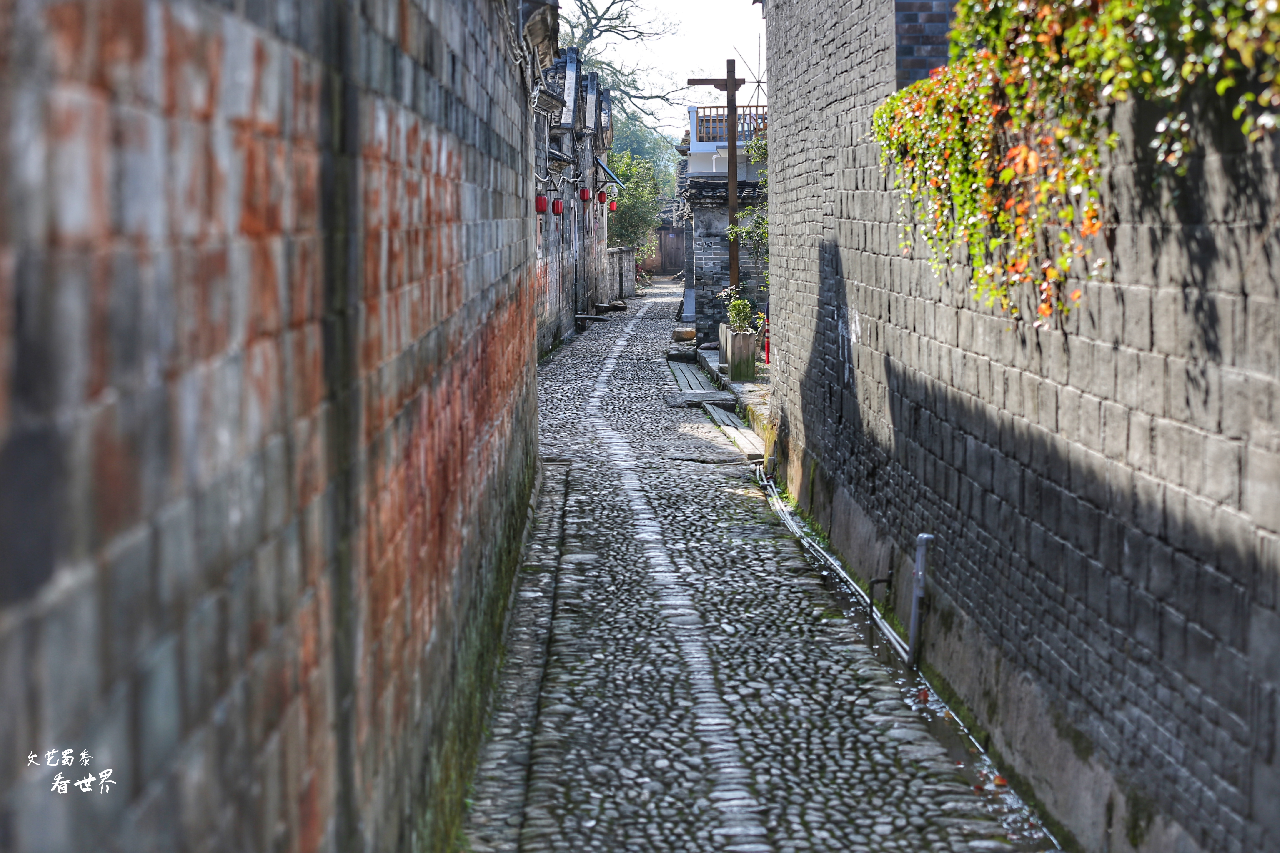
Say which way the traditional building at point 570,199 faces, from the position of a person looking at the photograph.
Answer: facing to the right of the viewer

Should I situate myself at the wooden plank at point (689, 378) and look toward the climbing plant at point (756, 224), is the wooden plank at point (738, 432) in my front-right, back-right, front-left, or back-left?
back-right

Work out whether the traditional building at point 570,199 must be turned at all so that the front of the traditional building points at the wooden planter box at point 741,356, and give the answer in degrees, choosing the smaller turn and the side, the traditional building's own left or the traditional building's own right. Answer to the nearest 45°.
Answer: approximately 90° to the traditional building's own right

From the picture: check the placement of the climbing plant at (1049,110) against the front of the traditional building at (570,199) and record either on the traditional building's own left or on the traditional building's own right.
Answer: on the traditional building's own right

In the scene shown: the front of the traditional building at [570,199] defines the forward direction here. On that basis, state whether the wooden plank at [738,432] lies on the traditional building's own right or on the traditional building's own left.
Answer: on the traditional building's own right

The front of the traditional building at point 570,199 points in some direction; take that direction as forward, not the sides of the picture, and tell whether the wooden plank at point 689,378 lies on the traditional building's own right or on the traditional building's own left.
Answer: on the traditional building's own right
